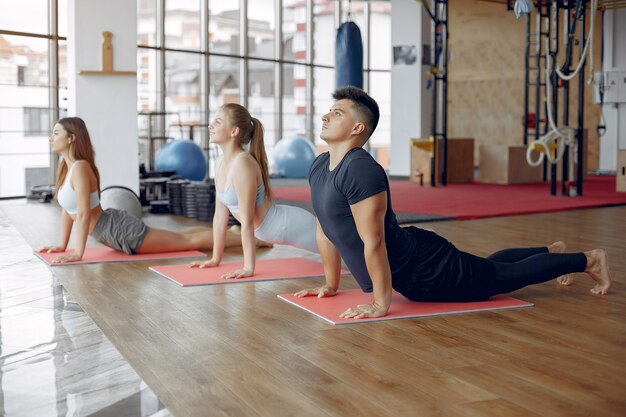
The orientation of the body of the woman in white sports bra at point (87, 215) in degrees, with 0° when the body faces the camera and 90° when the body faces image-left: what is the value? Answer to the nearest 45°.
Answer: approximately 90°

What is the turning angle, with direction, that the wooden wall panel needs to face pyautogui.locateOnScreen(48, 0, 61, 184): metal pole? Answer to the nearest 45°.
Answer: approximately 45° to its right

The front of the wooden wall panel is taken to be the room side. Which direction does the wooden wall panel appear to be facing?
toward the camera

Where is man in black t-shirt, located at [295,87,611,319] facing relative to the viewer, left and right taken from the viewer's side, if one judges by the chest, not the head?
facing the viewer and to the left of the viewer

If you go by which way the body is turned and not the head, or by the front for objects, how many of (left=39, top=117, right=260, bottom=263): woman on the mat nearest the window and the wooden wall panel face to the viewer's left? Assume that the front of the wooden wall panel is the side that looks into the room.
1

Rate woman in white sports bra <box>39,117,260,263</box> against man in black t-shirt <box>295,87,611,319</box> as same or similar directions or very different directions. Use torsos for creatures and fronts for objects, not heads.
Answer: same or similar directions

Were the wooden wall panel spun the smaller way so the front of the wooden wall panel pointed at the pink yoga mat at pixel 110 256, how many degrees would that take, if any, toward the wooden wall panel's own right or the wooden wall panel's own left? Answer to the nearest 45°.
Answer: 0° — it already faces it

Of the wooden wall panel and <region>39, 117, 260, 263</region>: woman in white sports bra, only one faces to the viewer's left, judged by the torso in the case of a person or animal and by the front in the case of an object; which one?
the woman in white sports bra
